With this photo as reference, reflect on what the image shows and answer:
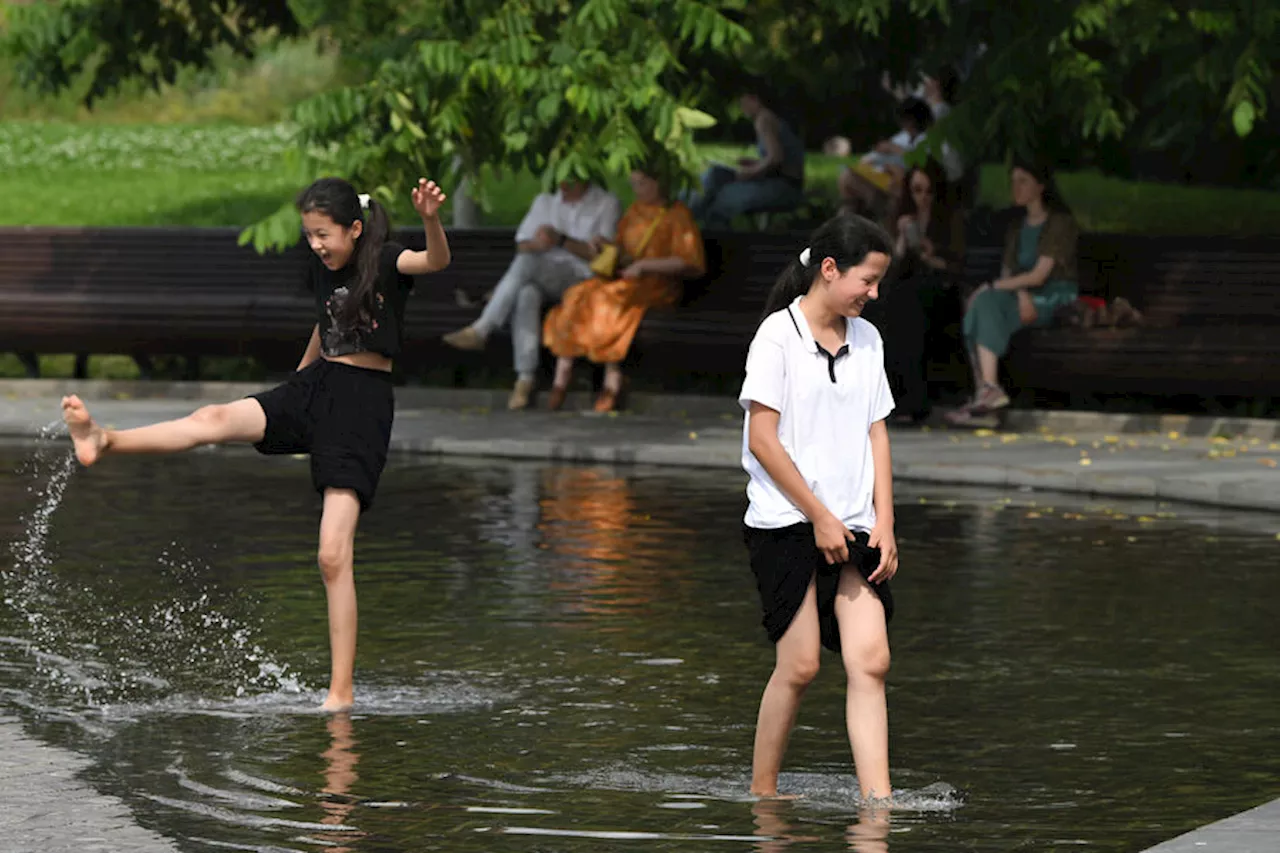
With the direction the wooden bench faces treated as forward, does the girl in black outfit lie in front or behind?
in front

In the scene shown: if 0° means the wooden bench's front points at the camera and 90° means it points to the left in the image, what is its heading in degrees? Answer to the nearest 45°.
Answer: approximately 0°

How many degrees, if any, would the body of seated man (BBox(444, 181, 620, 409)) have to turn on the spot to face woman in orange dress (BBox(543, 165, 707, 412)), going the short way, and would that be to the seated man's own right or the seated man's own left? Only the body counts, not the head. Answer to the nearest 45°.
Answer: approximately 90° to the seated man's own left

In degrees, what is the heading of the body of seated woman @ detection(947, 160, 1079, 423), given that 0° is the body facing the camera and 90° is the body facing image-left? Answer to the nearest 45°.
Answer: approximately 45°

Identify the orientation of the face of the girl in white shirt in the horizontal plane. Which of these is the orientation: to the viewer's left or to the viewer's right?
to the viewer's right

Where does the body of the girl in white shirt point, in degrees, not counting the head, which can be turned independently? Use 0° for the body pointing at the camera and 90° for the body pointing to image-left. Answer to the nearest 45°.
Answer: approximately 315°

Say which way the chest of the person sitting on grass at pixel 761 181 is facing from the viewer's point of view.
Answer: to the viewer's left

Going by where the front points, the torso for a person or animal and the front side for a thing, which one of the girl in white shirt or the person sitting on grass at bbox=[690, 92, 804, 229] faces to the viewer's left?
the person sitting on grass

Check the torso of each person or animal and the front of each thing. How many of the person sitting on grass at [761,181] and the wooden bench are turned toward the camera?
1

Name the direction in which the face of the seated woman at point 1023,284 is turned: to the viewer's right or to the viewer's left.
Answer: to the viewer's left

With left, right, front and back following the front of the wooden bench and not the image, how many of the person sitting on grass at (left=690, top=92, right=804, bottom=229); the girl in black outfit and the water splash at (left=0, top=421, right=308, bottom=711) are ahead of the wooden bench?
2

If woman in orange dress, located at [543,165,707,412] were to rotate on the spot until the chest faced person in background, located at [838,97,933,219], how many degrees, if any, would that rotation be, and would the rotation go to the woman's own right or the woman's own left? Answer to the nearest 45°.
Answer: approximately 180°

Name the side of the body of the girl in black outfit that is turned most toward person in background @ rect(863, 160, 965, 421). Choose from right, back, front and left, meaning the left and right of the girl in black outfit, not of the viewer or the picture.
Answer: back

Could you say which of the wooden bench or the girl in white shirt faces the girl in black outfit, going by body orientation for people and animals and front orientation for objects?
the wooden bench
